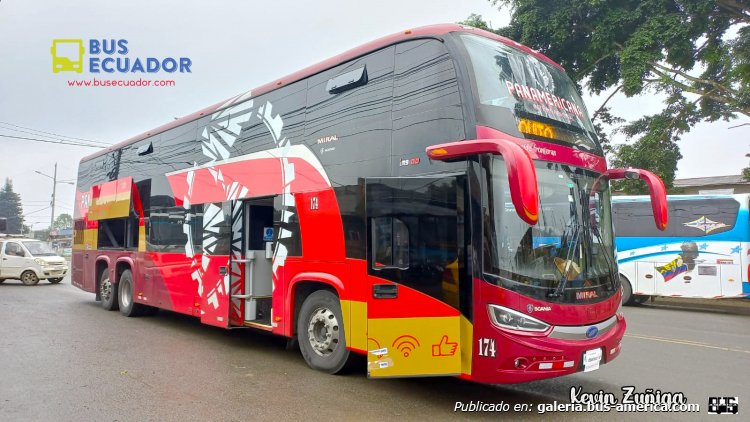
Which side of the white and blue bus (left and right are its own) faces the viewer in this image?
left

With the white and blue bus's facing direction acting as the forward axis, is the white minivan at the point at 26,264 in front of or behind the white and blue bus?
in front

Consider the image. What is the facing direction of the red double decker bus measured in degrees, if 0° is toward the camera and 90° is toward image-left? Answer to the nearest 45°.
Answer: approximately 315°

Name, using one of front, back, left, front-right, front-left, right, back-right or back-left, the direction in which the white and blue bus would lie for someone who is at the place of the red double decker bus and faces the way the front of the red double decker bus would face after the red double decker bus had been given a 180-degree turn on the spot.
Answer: right

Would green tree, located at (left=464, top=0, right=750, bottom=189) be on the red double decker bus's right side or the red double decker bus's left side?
on its left

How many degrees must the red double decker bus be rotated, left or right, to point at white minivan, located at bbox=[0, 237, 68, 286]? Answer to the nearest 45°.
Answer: approximately 180°

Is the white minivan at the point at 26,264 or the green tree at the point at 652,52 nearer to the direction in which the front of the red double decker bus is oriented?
the green tree
